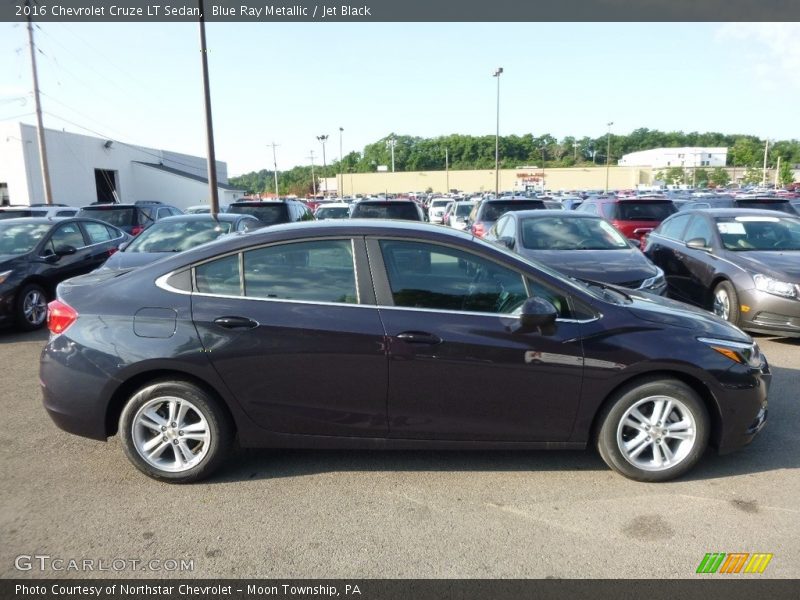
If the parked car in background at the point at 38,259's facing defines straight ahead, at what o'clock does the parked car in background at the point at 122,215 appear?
the parked car in background at the point at 122,215 is roughly at 5 o'clock from the parked car in background at the point at 38,259.

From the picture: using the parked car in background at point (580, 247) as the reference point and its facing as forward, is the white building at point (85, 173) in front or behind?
behind

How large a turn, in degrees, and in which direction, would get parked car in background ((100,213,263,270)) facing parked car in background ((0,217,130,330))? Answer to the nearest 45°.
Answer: approximately 45° to its right

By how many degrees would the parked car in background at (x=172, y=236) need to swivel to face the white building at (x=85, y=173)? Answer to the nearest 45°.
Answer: approximately 135° to its right

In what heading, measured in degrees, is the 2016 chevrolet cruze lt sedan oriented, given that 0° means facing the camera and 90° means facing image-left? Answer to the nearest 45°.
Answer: approximately 270°

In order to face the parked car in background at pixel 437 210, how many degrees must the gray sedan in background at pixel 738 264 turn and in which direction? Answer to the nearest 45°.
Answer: approximately 180°

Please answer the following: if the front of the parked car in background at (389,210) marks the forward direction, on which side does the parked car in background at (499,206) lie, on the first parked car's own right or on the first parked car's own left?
on the first parked car's own right

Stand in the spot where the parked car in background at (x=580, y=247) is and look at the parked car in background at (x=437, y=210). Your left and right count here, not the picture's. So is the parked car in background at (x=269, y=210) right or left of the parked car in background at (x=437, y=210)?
left

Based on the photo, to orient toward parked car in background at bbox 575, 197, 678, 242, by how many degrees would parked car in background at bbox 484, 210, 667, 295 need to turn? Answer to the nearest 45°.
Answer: approximately 135° to its left

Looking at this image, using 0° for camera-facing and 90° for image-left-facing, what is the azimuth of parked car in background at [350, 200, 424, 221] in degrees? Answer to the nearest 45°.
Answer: approximately 180°

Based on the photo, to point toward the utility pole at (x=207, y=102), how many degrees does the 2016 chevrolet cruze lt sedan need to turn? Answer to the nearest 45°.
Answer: approximately 90° to its left

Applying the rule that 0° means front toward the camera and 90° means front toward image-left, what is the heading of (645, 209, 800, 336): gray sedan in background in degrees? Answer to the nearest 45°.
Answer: approximately 315°

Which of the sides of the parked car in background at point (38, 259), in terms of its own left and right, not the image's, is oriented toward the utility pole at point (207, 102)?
back

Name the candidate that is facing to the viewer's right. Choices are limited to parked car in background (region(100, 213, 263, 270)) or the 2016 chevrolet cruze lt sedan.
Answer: the 2016 chevrolet cruze lt sedan

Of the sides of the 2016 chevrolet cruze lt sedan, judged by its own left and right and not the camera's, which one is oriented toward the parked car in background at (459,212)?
left

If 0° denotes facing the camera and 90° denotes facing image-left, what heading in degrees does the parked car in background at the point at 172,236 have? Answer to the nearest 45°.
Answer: approximately 45°
